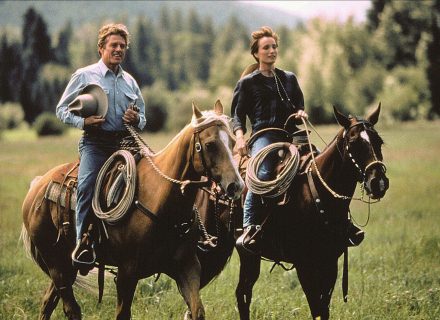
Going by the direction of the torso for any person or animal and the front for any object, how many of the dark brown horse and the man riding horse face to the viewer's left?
0

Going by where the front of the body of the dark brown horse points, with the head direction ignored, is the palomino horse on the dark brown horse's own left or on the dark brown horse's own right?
on the dark brown horse's own right

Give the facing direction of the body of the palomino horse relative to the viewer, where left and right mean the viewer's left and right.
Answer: facing the viewer and to the right of the viewer

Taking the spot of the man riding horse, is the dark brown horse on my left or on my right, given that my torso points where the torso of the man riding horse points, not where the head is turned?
on my left

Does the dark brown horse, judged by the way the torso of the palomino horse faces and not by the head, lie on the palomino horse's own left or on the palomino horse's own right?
on the palomino horse's own left

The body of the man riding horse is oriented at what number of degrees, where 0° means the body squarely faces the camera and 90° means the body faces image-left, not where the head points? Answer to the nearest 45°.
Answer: approximately 315°

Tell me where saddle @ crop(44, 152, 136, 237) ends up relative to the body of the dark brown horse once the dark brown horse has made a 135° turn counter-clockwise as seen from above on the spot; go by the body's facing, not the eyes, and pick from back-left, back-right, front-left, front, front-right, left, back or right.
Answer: left

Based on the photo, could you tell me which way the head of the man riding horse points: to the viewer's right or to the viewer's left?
to the viewer's right
